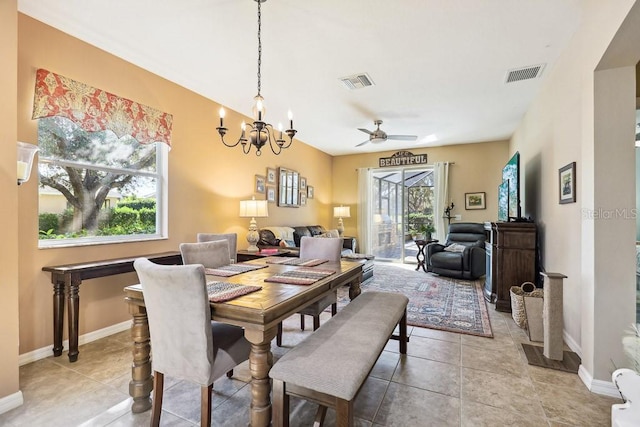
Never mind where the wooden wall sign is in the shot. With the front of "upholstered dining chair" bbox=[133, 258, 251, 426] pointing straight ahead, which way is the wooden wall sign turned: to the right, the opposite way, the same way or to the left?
the opposite way

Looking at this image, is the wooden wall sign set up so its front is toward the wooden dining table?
yes

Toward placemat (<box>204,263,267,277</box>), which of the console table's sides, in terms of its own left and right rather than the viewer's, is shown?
front

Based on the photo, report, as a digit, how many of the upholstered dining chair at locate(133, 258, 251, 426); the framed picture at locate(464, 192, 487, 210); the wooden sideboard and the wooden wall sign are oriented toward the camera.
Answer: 2

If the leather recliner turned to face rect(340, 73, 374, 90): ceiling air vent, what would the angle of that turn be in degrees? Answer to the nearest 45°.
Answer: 0° — it already faces it

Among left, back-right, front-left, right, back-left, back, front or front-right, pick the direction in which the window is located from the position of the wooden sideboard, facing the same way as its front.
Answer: front-left

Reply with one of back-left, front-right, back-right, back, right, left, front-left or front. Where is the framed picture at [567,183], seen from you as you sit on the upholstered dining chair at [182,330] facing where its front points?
front-right

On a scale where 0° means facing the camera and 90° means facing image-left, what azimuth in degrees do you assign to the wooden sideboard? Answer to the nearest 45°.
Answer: approximately 90°
